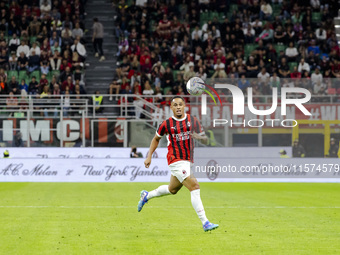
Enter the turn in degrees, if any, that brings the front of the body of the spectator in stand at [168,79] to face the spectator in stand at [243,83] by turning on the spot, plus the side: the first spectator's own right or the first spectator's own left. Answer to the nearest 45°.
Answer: approximately 45° to the first spectator's own left

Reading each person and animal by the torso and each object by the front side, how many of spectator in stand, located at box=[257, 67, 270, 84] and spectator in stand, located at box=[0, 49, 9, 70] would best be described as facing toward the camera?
2

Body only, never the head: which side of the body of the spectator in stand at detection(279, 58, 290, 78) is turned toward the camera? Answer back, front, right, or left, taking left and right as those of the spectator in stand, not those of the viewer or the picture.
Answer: front

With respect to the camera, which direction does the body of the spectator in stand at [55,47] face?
toward the camera

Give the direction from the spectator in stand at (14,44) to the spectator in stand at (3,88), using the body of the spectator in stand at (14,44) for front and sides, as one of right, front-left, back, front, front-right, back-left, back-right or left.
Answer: front

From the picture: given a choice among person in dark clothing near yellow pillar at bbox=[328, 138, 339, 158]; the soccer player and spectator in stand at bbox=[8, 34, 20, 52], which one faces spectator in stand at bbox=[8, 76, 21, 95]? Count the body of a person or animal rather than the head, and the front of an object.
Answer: spectator in stand at bbox=[8, 34, 20, 52]

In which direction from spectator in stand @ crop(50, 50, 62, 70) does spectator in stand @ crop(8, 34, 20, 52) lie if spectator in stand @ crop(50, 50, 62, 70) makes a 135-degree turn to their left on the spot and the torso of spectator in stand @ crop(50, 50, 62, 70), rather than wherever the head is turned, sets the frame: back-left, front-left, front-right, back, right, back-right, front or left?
left

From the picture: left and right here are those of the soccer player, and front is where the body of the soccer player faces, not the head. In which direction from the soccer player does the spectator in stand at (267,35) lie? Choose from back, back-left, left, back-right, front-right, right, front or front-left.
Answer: back-left

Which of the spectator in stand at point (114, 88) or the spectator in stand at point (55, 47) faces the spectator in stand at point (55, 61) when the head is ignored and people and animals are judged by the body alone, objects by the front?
the spectator in stand at point (55, 47)

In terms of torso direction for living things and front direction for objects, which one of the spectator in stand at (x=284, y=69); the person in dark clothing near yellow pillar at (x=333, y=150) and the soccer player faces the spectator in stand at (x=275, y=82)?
the spectator in stand at (x=284, y=69)

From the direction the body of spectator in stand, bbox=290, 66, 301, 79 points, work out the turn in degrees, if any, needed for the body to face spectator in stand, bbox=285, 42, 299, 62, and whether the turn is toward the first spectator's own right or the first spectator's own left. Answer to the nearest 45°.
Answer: approximately 180°
